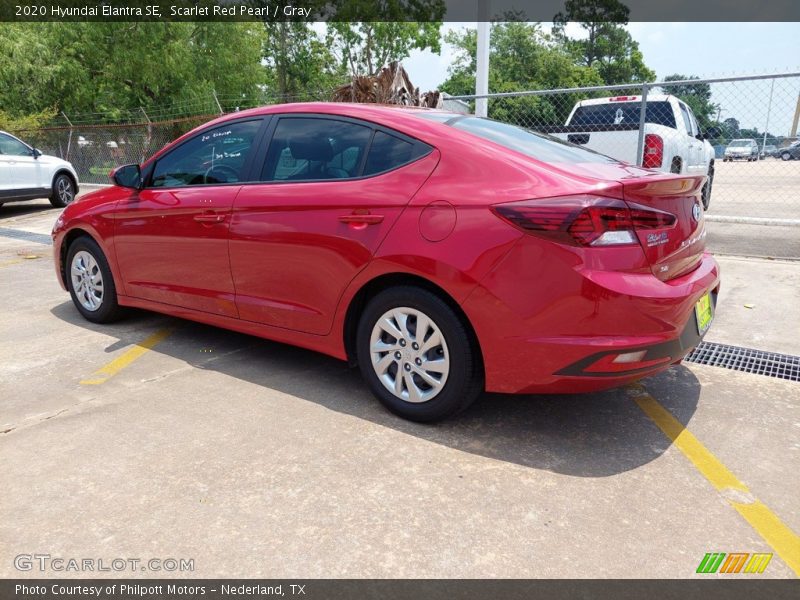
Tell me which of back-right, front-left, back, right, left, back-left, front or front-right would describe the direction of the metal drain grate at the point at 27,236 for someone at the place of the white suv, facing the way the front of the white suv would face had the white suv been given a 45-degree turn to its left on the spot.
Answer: back-right

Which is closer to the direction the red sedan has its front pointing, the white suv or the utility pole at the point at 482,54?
the white suv

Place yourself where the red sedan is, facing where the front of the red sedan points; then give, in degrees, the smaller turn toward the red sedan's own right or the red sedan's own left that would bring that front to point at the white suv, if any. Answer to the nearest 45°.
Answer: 0° — it already faces it

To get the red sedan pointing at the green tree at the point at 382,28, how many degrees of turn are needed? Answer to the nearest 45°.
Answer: approximately 45° to its right

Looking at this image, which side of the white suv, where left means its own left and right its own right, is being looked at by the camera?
right

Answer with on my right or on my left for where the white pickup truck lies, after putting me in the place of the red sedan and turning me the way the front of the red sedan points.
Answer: on my right

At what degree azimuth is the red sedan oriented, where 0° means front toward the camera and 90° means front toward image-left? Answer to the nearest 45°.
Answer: approximately 135°
